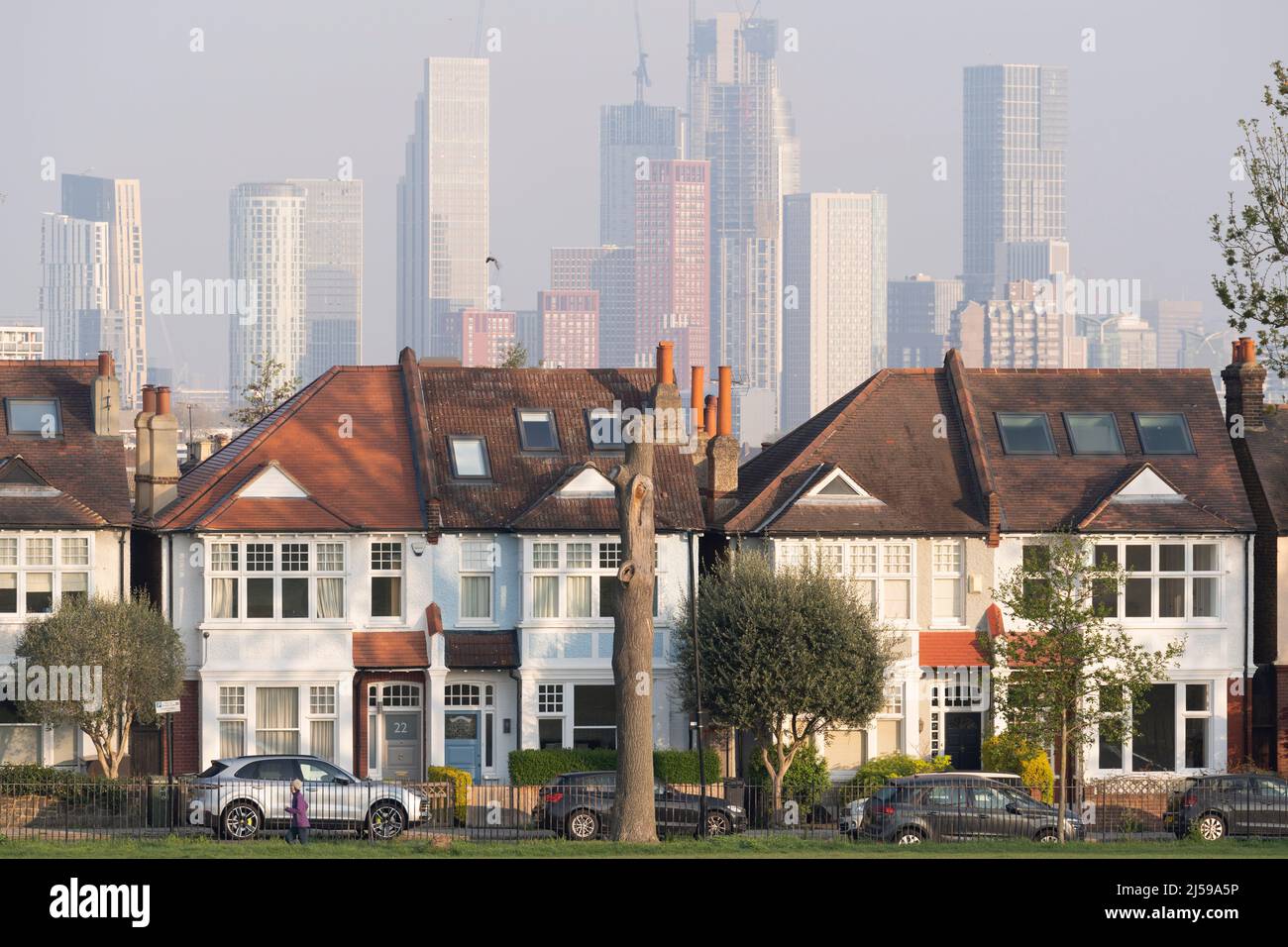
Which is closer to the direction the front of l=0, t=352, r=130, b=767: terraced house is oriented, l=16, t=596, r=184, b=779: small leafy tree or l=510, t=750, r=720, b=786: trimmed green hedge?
the small leafy tree

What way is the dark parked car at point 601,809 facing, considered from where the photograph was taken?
facing to the right of the viewer

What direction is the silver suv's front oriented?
to the viewer's right

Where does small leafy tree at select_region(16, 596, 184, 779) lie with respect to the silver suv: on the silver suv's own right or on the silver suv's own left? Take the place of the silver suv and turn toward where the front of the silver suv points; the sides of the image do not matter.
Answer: on the silver suv's own left

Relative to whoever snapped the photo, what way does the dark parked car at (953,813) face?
facing to the right of the viewer

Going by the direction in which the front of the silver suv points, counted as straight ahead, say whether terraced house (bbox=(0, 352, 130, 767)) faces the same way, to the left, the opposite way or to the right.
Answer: to the right

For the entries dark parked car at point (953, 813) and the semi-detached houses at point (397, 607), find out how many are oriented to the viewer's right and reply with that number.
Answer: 1

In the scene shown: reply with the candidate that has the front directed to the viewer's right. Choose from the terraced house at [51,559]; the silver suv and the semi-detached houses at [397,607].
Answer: the silver suv

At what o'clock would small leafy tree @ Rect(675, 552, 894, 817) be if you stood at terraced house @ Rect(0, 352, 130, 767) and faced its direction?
The small leafy tree is roughly at 10 o'clock from the terraced house.

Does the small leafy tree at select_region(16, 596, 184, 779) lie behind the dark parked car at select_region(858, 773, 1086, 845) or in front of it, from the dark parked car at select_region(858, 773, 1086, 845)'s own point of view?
behind
